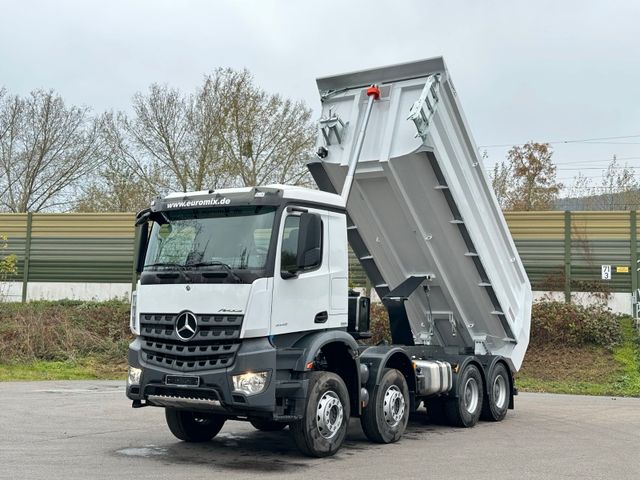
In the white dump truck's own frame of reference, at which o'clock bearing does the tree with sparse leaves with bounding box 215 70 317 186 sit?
The tree with sparse leaves is roughly at 4 o'clock from the white dump truck.

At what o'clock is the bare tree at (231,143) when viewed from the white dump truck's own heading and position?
The bare tree is roughly at 4 o'clock from the white dump truck.

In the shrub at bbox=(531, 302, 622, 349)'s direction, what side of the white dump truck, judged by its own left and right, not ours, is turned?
back

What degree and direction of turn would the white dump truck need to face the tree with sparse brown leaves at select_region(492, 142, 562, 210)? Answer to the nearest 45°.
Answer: approximately 135° to its right

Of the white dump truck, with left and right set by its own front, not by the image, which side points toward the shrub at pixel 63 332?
right

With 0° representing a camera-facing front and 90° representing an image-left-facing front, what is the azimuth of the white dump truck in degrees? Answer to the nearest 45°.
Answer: approximately 45°
